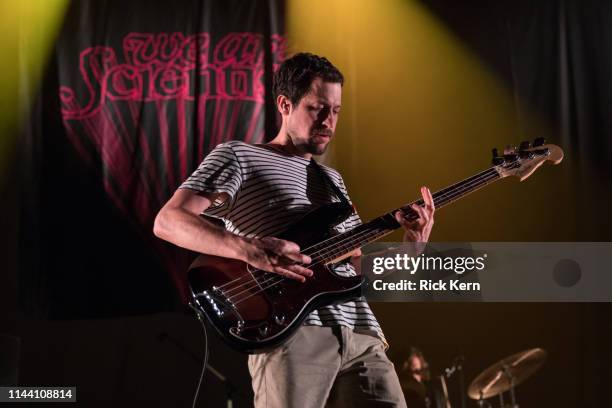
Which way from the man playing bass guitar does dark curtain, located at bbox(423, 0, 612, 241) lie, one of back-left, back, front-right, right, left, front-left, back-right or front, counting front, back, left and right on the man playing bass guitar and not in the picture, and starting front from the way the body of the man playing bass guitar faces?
left

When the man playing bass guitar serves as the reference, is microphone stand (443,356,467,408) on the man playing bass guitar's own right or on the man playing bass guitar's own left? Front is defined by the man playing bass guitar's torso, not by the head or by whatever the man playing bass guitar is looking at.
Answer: on the man playing bass guitar's own left

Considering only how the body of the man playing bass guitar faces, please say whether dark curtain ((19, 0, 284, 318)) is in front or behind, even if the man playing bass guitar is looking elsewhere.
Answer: behind

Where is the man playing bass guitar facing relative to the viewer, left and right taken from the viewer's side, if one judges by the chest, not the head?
facing the viewer and to the right of the viewer

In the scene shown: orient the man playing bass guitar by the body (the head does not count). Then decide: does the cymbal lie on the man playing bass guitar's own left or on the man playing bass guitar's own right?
on the man playing bass guitar's own left
